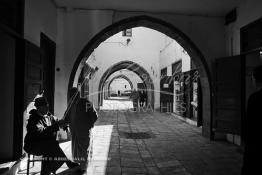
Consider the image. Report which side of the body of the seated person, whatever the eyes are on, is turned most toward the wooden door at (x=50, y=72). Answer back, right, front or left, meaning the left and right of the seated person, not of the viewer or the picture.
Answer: left

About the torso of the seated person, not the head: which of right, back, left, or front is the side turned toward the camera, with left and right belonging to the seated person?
right

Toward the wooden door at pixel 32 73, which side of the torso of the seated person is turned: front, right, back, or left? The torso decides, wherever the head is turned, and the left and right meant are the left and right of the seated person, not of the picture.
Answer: left

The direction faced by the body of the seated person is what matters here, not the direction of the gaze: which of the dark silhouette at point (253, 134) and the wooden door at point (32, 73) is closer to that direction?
the dark silhouette

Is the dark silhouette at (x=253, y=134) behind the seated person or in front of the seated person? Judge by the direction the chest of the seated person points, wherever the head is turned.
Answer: in front

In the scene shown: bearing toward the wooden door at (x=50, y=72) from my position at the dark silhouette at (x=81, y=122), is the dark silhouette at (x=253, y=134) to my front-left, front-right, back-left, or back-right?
back-right

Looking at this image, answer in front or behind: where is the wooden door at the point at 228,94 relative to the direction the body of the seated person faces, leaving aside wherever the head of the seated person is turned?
in front
